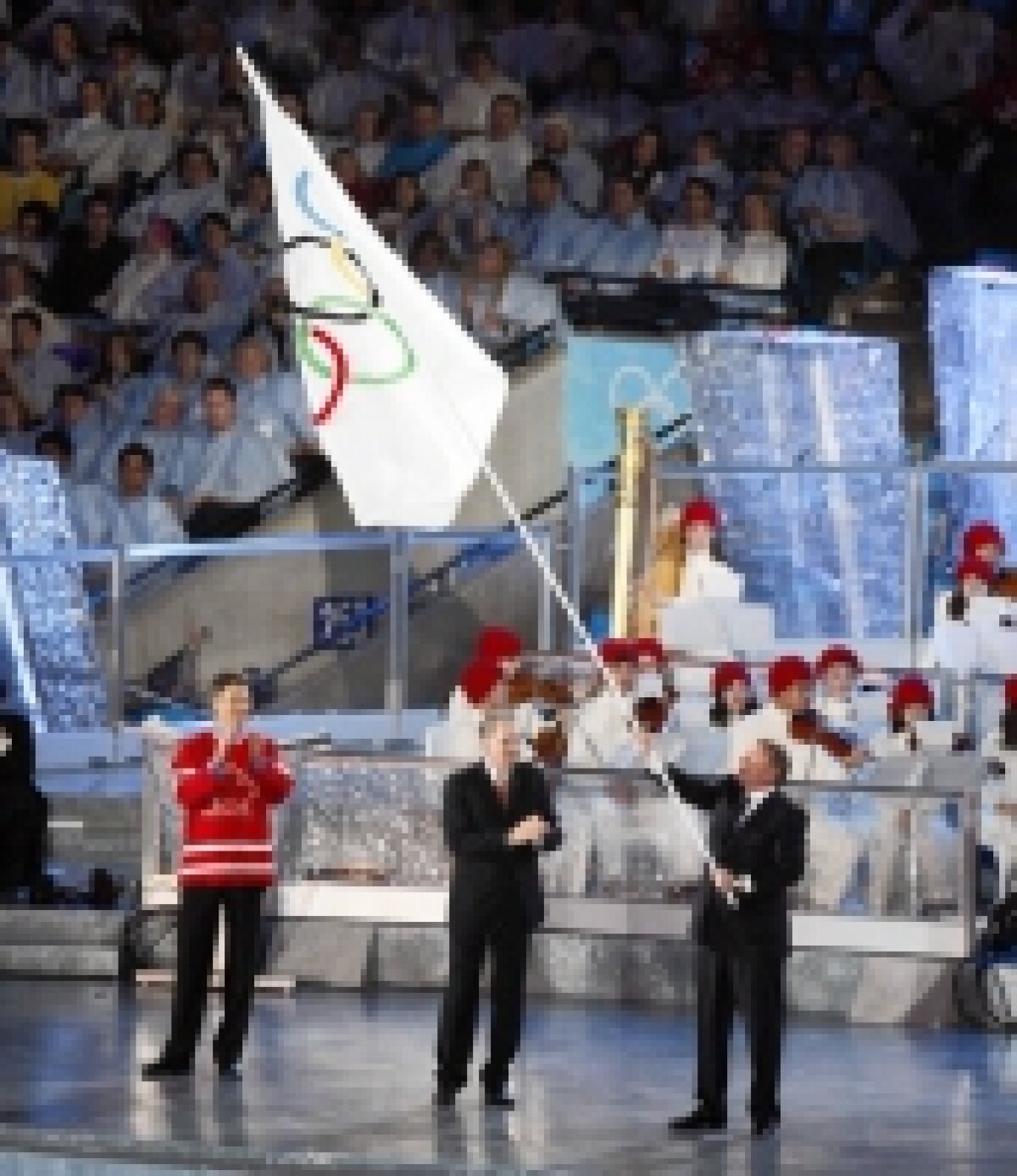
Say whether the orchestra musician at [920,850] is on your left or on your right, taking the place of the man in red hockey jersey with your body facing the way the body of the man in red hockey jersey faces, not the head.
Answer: on your left

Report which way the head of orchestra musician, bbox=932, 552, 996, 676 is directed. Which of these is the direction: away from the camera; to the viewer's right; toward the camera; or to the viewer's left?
toward the camera

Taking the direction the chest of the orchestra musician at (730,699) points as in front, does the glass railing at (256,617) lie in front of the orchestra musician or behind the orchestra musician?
behind

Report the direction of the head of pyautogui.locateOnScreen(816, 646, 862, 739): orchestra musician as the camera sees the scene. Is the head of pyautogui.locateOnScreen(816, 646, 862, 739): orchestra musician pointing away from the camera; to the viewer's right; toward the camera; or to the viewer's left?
toward the camera

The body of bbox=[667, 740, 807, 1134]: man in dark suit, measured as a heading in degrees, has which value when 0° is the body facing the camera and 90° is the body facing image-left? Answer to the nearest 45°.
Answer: approximately 45°

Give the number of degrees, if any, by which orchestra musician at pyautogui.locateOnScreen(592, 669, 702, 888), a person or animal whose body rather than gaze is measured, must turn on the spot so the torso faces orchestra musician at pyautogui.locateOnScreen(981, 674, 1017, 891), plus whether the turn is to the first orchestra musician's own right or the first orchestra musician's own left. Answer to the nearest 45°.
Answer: approximately 90° to the first orchestra musician's own left

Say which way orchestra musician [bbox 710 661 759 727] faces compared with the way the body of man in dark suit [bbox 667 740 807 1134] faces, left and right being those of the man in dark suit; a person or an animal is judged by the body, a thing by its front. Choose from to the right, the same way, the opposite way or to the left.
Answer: to the left

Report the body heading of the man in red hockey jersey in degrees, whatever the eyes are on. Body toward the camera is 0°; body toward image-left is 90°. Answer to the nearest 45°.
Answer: approximately 0°

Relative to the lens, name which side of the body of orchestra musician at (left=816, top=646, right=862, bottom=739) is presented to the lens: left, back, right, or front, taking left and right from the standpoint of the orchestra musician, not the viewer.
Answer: front

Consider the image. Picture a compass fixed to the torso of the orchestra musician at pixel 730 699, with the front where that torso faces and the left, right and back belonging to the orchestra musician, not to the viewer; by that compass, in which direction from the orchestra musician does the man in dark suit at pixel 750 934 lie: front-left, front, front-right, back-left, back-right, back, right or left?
front-right

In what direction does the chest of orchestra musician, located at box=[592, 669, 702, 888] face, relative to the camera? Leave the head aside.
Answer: toward the camera

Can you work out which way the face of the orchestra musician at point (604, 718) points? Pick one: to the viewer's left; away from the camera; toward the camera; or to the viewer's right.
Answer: toward the camera

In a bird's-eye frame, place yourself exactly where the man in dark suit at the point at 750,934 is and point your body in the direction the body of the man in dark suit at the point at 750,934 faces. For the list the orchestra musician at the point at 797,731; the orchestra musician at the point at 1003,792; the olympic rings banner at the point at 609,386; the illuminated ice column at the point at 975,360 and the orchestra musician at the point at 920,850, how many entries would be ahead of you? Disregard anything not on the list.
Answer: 0
